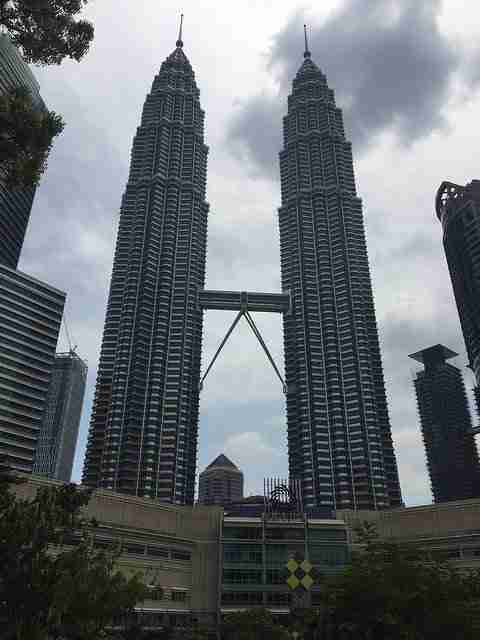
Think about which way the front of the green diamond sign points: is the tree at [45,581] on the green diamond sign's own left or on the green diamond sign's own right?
on the green diamond sign's own right
